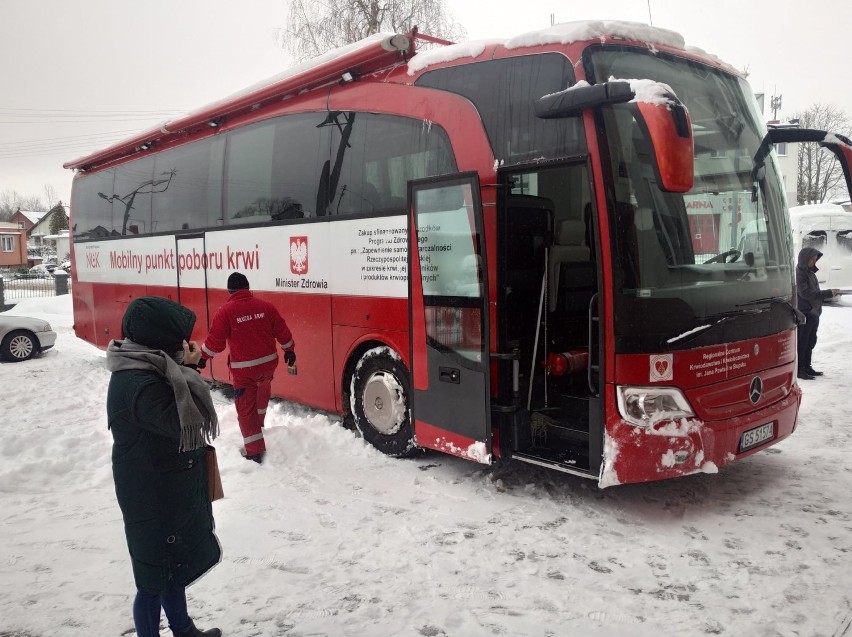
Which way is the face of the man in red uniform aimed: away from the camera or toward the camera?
away from the camera

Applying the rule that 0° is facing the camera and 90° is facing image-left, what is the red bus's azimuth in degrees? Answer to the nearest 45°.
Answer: approximately 315°

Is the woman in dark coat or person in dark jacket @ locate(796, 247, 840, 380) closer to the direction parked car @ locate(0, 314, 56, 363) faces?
the person in dark jacket

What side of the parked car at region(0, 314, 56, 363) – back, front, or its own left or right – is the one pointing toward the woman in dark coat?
right

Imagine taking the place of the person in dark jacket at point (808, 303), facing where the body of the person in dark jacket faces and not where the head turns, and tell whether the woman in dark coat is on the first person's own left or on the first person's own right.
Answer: on the first person's own right

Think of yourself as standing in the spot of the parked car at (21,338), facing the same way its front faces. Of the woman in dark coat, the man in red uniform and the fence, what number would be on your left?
1

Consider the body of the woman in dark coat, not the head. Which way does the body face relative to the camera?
to the viewer's right

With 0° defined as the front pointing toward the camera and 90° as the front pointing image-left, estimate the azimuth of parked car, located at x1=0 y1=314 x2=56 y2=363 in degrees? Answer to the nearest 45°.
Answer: approximately 270°
